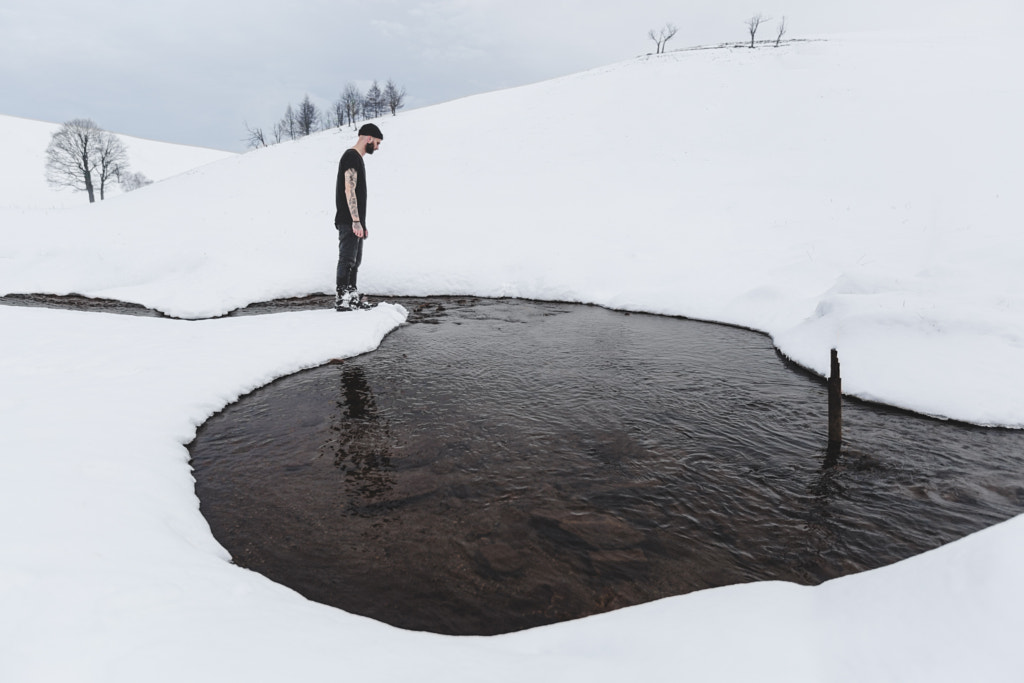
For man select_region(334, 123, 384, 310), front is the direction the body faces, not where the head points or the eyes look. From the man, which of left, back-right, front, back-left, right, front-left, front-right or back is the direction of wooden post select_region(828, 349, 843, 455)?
front-right

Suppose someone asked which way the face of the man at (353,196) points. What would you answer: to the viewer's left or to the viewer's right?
to the viewer's right

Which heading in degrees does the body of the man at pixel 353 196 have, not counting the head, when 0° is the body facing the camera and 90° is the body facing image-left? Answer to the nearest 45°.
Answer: approximately 270°
